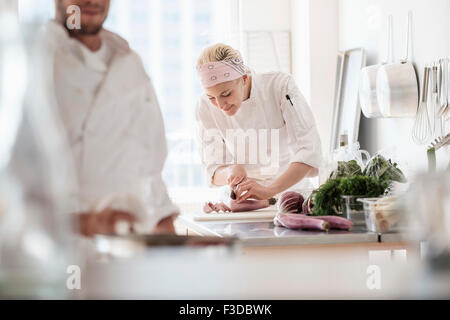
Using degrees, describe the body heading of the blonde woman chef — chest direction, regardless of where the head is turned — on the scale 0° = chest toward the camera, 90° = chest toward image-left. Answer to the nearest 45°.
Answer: approximately 45°
